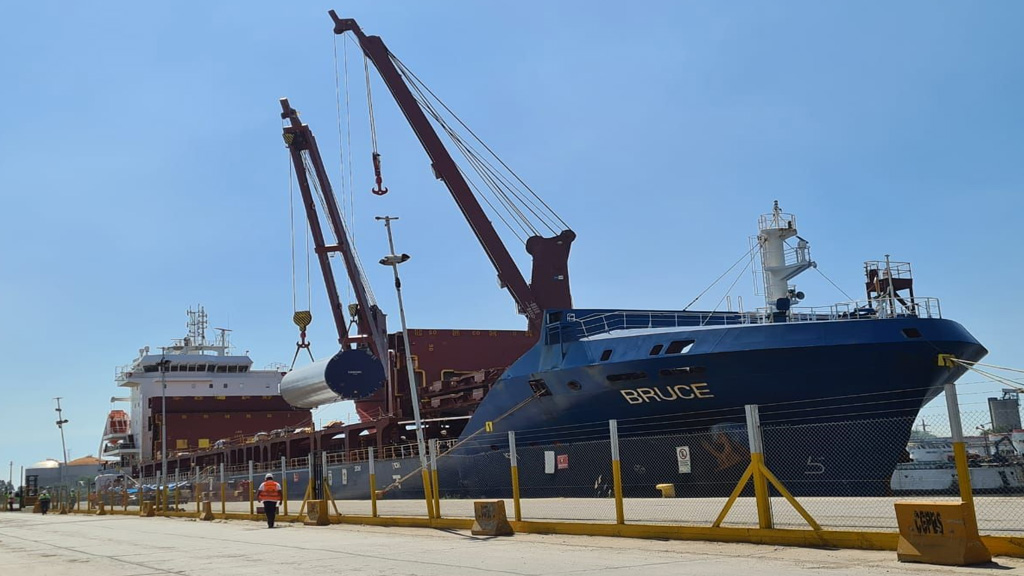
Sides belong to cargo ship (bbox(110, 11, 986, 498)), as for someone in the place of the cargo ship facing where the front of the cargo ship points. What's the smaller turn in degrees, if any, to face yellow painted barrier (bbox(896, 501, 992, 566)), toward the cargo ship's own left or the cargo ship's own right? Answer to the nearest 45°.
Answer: approximately 45° to the cargo ship's own right

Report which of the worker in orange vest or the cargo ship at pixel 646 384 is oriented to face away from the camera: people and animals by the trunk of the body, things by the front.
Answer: the worker in orange vest

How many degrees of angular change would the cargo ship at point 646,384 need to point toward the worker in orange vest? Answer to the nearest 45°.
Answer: approximately 135° to its right

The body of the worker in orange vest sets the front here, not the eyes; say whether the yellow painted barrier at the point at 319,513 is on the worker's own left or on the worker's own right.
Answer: on the worker's own right

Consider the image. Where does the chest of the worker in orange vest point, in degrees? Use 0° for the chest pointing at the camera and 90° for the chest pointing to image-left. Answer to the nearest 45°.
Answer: approximately 180°

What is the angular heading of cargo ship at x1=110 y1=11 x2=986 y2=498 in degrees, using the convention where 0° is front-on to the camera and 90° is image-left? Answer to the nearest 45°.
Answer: approximately 315°

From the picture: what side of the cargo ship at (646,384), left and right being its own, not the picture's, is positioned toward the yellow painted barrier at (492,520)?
right

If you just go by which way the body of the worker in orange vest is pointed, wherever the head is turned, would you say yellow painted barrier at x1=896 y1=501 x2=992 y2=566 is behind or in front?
behind

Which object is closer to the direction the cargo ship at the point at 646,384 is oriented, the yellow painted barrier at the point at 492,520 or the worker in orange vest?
the yellow painted barrier

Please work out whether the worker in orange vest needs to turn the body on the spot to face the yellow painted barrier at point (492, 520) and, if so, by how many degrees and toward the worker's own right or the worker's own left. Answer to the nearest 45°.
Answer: approximately 135° to the worker's own right
